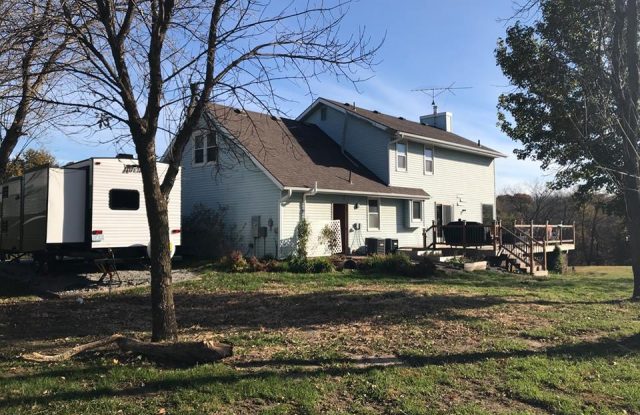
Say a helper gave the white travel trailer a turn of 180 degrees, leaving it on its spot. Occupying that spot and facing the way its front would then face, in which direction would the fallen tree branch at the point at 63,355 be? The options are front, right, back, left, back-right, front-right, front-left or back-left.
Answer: front-right

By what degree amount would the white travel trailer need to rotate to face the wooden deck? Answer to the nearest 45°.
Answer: approximately 135° to its right

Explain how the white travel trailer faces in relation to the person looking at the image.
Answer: facing away from the viewer and to the left of the viewer

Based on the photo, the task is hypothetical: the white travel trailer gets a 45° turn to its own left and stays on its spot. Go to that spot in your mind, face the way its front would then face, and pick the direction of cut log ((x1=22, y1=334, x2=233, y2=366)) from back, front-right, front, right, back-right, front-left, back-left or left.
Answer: left

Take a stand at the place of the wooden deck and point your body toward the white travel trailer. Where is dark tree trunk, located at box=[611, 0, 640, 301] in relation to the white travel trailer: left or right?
left
